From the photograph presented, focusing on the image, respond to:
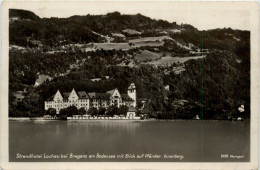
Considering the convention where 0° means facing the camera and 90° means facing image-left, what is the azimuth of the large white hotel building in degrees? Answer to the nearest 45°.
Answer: approximately 0°

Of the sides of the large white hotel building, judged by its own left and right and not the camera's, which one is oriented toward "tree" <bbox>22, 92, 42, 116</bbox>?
right
